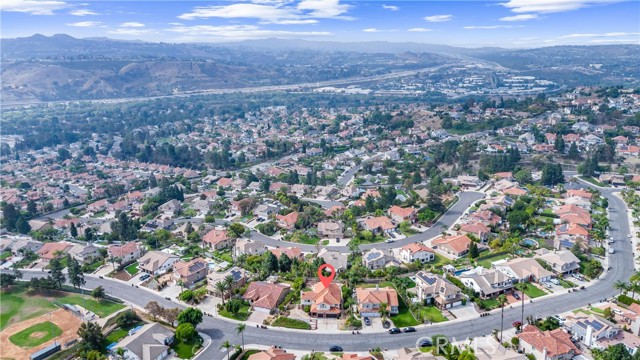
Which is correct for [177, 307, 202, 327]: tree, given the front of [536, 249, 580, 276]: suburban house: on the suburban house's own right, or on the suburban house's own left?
on the suburban house's own right

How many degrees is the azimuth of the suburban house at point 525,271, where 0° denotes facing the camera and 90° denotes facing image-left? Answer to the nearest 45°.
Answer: approximately 315°

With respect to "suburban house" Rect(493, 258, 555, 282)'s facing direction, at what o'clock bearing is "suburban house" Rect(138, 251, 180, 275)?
"suburban house" Rect(138, 251, 180, 275) is roughly at 4 o'clock from "suburban house" Rect(493, 258, 555, 282).

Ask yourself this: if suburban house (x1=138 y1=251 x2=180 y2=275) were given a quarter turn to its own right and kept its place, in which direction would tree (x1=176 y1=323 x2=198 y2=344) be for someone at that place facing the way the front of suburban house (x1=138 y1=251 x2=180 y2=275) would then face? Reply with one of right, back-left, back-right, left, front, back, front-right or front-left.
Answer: back-left

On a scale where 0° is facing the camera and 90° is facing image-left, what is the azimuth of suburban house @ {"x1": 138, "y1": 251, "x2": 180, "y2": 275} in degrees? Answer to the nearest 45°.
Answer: approximately 45°

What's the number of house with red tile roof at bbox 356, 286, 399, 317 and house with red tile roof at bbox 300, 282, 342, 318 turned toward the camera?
2

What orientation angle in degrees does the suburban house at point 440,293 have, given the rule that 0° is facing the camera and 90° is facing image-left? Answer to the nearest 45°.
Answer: approximately 315°

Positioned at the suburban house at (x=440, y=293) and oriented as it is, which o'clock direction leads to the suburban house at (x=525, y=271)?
the suburban house at (x=525, y=271) is roughly at 9 o'clock from the suburban house at (x=440, y=293).

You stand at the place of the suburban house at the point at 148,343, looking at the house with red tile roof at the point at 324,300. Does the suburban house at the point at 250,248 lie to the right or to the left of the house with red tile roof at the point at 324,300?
left
